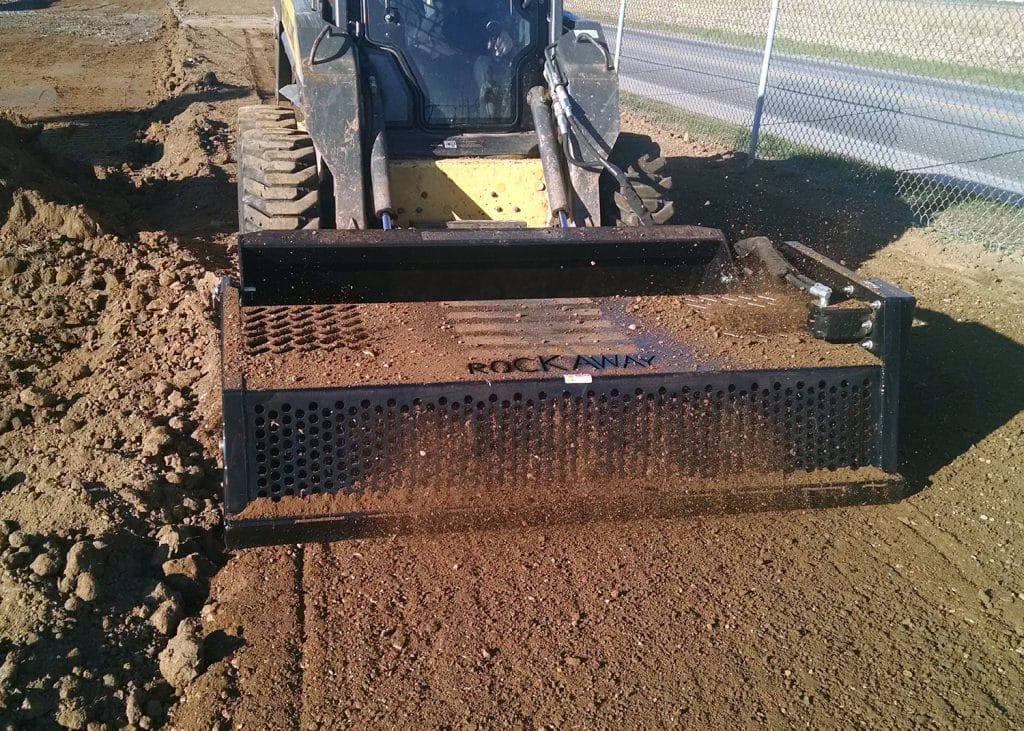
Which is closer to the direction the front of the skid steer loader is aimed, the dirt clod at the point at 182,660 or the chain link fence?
the dirt clod

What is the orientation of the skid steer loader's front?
toward the camera

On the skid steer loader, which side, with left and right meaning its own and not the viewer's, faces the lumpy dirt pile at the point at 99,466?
right

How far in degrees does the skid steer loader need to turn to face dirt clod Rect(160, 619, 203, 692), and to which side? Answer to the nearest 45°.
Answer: approximately 45° to its right

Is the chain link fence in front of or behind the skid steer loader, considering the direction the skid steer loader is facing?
behind
